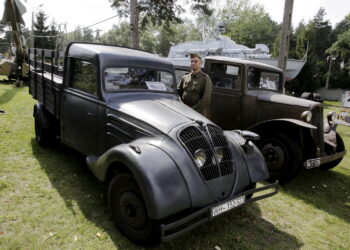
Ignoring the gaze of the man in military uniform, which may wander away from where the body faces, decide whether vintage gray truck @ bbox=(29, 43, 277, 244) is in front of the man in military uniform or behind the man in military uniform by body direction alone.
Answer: in front

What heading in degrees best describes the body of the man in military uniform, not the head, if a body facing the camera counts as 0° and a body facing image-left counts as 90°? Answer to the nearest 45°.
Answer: approximately 45°

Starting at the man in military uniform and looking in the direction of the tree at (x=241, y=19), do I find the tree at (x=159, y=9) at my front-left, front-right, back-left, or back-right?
front-left

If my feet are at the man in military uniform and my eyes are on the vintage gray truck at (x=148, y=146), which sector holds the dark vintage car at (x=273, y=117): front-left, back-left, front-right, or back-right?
back-left

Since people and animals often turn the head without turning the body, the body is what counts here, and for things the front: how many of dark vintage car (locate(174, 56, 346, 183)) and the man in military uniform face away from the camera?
0

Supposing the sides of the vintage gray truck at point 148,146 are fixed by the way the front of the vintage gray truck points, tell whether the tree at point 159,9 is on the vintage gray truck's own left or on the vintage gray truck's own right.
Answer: on the vintage gray truck's own left

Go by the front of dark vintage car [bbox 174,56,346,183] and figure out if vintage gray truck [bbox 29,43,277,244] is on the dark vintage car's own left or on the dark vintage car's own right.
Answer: on the dark vintage car's own right

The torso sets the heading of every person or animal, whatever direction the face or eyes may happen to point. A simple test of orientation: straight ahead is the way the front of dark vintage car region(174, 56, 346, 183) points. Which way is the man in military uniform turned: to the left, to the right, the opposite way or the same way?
to the right

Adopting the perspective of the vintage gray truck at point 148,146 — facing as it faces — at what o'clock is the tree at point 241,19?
The tree is roughly at 8 o'clock from the vintage gray truck.

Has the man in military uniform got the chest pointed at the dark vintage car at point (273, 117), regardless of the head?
no

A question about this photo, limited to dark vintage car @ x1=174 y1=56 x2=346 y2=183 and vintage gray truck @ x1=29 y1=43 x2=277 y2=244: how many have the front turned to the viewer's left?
0

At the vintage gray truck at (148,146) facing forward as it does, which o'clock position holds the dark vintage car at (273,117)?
The dark vintage car is roughly at 9 o'clock from the vintage gray truck.

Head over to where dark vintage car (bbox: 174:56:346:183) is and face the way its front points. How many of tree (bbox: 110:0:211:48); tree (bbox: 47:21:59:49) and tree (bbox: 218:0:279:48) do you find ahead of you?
0

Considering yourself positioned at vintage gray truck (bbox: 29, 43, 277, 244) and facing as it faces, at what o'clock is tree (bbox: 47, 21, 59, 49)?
The tree is roughly at 7 o'clock from the vintage gray truck.

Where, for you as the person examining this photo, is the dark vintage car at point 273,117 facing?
facing the viewer and to the right of the viewer

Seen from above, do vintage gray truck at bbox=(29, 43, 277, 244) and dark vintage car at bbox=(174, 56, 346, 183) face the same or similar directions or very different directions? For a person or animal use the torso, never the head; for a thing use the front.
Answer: same or similar directions
